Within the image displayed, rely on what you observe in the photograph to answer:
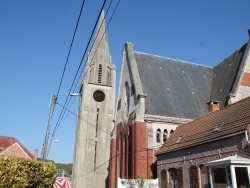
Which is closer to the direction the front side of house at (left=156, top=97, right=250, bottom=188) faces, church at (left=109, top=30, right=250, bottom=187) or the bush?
the bush

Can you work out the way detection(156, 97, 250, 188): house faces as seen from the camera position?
facing the viewer and to the left of the viewer

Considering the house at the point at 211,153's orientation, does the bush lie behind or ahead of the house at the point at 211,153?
ahead

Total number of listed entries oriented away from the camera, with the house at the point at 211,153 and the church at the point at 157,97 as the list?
0

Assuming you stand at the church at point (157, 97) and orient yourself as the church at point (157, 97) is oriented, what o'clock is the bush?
The bush is roughly at 11 o'clock from the church.

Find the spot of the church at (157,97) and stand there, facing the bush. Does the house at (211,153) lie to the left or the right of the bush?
left

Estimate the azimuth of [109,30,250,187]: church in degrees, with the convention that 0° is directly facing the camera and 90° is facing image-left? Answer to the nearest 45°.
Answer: approximately 45°

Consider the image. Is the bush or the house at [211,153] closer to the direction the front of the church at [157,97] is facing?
the bush
